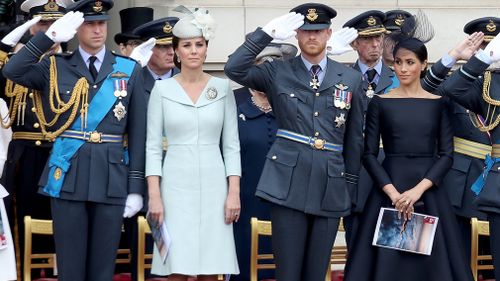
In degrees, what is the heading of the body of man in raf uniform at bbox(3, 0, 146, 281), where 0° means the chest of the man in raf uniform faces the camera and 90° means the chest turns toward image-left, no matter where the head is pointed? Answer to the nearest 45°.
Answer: approximately 0°

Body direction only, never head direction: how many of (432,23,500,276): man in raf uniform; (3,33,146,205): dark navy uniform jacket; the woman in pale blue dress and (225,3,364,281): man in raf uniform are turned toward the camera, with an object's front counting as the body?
4

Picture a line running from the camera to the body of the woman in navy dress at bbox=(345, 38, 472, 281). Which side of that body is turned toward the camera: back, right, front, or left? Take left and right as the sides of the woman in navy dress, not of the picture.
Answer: front

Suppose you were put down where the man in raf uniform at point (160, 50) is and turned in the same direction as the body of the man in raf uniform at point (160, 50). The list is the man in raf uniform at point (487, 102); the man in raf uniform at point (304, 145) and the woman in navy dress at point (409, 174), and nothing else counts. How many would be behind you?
0

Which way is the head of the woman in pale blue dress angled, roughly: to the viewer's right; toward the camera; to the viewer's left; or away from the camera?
toward the camera

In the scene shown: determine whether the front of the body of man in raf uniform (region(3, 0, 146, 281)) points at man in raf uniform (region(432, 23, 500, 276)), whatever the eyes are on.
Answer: no

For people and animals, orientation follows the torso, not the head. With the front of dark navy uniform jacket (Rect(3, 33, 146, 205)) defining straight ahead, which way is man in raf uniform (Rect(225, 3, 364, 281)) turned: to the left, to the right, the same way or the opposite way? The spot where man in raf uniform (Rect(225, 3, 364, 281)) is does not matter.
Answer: the same way

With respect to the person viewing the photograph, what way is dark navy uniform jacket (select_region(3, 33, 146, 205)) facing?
facing the viewer

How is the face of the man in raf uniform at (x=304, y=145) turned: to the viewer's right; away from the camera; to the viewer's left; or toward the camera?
toward the camera

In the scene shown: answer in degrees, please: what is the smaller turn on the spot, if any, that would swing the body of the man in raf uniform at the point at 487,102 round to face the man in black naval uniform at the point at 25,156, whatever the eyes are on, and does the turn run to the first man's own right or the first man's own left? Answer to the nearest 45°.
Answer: approximately 90° to the first man's own right

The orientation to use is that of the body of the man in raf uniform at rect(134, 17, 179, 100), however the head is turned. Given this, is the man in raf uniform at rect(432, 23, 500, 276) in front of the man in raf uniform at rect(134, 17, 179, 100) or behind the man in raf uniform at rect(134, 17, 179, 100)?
in front

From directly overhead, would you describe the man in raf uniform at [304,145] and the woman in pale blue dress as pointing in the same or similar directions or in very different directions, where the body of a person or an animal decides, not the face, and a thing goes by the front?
same or similar directions

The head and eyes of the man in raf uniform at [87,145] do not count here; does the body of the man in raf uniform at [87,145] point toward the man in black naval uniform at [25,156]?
no

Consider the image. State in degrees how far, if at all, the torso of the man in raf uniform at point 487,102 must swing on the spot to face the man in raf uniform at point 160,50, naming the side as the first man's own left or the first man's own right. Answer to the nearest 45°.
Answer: approximately 90° to the first man's own right
